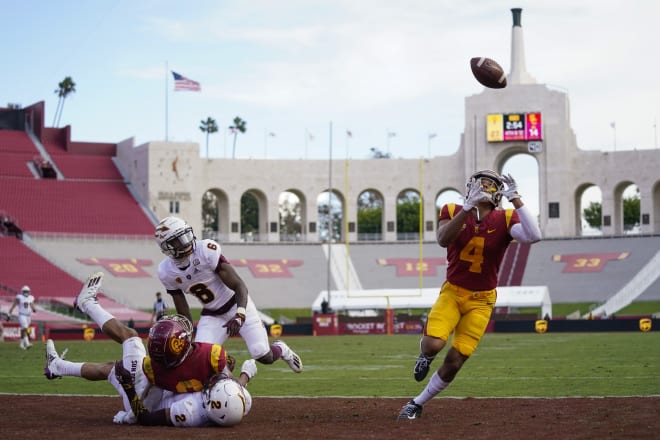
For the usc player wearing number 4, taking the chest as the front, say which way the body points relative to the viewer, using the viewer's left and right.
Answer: facing the viewer

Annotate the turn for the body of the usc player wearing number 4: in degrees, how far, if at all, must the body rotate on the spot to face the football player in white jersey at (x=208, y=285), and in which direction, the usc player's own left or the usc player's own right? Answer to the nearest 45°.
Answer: approximately 90° to the usc player's own right

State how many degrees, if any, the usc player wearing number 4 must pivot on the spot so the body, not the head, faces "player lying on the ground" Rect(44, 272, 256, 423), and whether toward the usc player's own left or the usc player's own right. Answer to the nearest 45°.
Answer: approximately 90° to the usc player's own right

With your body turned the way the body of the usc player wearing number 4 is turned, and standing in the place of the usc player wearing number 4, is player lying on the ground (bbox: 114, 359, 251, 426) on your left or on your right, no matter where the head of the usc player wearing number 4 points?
on your right
